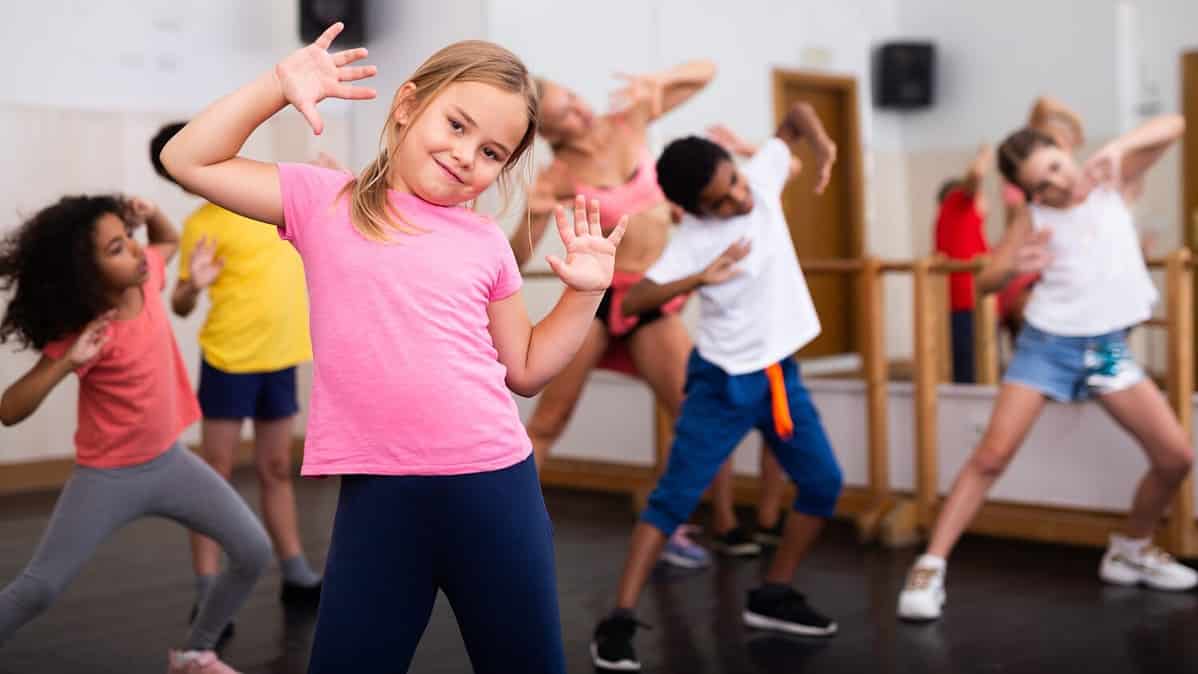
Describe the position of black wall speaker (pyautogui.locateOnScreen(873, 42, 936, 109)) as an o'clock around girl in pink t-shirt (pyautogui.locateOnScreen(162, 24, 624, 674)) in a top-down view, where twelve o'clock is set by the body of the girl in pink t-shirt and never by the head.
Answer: The black wall speaker is roughly at 7 o'clock from the girl in pink t-shirt.

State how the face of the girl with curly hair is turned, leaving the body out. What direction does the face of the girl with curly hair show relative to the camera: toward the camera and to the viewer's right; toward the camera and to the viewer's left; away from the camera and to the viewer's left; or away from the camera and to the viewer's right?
toward the camera and to the viewer's right

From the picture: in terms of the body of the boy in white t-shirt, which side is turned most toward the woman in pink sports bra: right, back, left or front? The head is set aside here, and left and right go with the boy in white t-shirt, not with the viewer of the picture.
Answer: back

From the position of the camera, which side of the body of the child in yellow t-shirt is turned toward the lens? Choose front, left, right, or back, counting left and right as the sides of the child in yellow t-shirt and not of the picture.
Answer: front

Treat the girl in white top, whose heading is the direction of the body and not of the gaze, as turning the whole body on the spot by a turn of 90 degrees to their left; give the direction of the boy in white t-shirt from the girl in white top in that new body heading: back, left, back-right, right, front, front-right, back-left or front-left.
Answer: back-right

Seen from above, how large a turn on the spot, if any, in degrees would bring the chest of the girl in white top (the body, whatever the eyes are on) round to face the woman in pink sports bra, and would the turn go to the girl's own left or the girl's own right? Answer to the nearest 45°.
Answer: approximately 90° to the girl's own right

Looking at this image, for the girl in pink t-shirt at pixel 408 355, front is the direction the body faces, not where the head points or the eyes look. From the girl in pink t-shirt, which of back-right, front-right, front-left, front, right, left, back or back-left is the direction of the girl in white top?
back-left

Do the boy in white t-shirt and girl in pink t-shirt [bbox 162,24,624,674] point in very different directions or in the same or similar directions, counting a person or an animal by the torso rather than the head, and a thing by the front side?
same or similar directions

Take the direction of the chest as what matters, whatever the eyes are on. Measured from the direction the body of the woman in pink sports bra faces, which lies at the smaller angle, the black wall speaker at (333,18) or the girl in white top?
the girl in white top

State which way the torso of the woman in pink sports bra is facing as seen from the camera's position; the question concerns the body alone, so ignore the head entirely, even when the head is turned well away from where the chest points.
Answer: toward the camera

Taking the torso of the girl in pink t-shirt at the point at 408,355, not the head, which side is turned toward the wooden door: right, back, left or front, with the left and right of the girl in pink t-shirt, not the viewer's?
back

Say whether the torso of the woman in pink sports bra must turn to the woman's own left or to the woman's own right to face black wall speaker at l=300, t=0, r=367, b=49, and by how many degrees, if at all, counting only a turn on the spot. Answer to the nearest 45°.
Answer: approximately 135° to the woman's own right

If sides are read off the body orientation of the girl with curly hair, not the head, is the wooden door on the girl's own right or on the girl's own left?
on the girl's own left

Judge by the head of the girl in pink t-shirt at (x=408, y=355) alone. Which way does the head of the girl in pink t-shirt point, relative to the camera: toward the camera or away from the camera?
toward the camera

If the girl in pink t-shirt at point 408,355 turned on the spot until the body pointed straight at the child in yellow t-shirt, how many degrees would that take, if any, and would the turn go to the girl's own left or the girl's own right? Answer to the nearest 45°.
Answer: approximately 180°

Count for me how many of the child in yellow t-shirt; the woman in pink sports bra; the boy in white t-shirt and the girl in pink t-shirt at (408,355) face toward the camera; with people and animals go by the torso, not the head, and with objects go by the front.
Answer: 4
